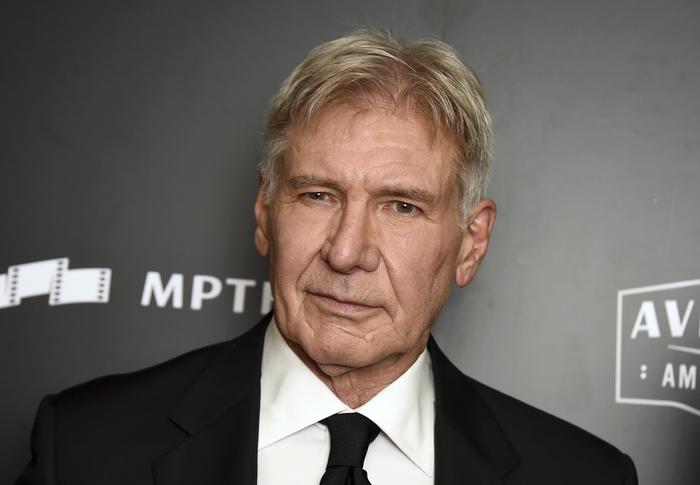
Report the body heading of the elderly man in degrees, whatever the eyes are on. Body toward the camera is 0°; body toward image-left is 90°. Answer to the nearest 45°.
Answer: approximately 0°
